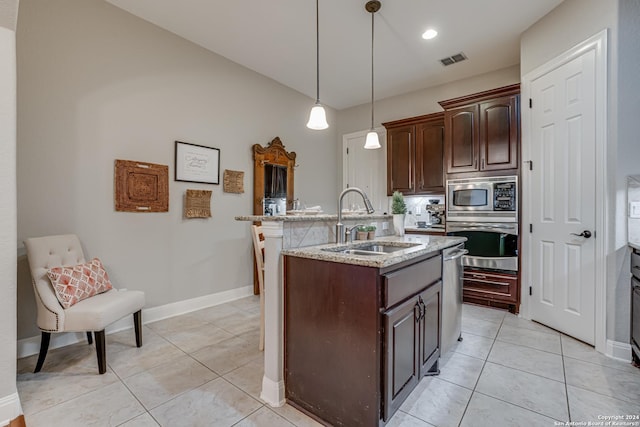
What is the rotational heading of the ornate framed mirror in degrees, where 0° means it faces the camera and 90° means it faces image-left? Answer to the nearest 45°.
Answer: approximately 315°

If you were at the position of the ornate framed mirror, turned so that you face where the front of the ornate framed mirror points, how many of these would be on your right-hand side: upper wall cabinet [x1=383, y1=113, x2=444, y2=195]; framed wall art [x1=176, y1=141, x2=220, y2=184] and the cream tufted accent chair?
2

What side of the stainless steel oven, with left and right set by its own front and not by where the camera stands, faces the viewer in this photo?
front

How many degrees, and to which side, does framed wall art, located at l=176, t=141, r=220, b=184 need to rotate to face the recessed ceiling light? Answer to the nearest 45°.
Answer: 0° — it already faces it

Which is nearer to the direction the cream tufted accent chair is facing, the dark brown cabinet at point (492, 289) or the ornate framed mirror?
the dark brown cabinet

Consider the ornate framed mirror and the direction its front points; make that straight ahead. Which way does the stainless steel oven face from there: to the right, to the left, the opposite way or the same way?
to the right

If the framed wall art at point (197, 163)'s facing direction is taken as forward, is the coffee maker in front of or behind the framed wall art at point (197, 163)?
in front

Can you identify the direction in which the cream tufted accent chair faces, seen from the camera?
facing the viewer and to the right of the viewer

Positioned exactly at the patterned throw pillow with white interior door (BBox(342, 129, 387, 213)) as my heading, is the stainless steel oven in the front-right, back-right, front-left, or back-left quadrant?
front-right

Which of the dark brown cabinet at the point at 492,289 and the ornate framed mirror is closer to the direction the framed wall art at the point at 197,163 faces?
the dark brown cabinet

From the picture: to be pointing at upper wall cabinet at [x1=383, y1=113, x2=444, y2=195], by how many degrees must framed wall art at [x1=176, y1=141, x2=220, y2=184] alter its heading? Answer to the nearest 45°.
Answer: approximately 45° to its left

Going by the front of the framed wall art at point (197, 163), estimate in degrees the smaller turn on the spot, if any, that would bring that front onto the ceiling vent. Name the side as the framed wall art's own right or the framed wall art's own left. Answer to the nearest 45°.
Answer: approximately 45° to the framed wall art's own left

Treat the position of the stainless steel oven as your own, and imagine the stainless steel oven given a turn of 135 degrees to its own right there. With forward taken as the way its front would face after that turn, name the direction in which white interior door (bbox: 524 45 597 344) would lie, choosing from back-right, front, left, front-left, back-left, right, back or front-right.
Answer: back

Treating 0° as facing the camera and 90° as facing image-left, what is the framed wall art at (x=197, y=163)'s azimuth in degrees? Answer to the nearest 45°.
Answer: approximately 315°

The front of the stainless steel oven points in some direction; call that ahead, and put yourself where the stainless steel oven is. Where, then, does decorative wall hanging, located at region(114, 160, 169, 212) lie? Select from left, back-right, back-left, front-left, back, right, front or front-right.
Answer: front-right
